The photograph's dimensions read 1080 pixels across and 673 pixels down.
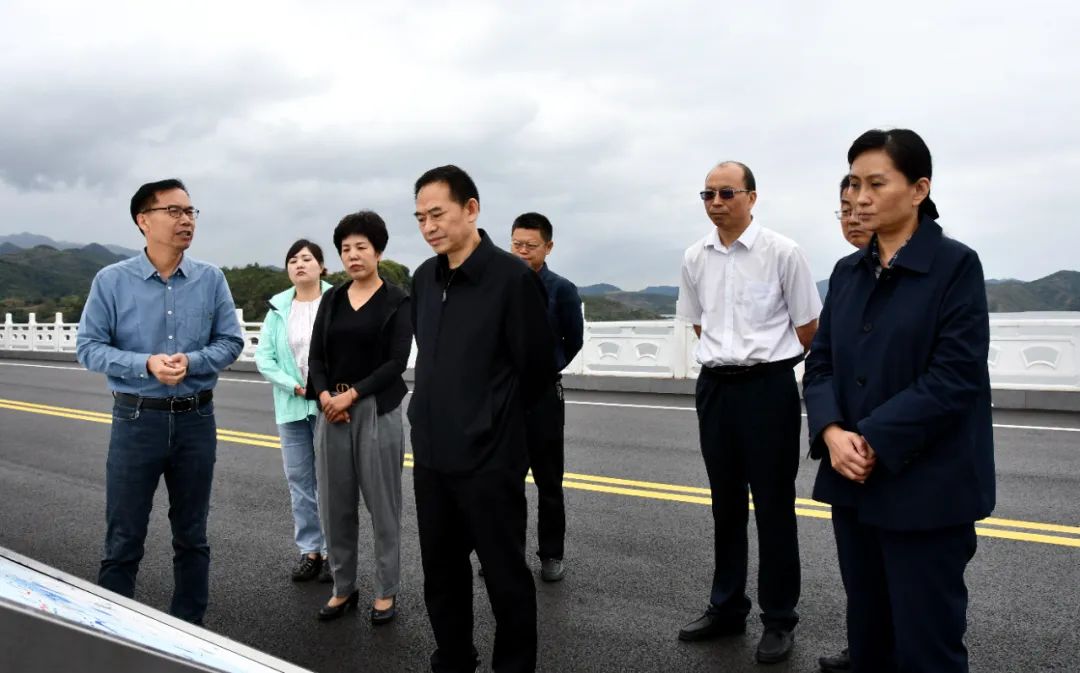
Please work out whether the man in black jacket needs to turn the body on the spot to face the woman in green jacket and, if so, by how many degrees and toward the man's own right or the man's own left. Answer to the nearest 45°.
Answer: approximately 90° to the man's own right

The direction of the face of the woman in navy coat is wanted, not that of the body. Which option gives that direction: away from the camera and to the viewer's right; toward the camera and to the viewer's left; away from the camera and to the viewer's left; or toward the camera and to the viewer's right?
toward the camera and to the viewer's left

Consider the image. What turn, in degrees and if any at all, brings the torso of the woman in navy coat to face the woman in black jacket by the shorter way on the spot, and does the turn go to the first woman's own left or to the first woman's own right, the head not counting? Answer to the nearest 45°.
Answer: approximately 45° to the first woman's own right

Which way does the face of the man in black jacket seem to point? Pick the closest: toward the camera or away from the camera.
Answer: toward the camera

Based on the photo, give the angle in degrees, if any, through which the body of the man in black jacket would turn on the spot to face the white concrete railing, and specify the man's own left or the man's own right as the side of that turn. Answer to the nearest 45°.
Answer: approximately 180°

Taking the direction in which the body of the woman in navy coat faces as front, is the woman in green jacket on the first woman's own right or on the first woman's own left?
on the first woman's own right

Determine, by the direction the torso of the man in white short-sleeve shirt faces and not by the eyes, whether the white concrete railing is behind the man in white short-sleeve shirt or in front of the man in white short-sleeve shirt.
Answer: behind

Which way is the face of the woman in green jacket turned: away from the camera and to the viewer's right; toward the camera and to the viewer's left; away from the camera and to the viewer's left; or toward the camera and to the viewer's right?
toward the camera and to the viewer's left

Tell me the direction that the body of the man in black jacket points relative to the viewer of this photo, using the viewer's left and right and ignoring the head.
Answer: facing the viewer and to the left of the viewer

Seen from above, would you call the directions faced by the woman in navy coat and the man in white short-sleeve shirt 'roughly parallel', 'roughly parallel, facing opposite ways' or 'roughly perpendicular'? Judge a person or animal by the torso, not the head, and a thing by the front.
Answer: roughly parallel

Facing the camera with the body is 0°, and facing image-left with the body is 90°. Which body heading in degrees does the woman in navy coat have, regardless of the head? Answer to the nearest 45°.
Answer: approximately 45°
